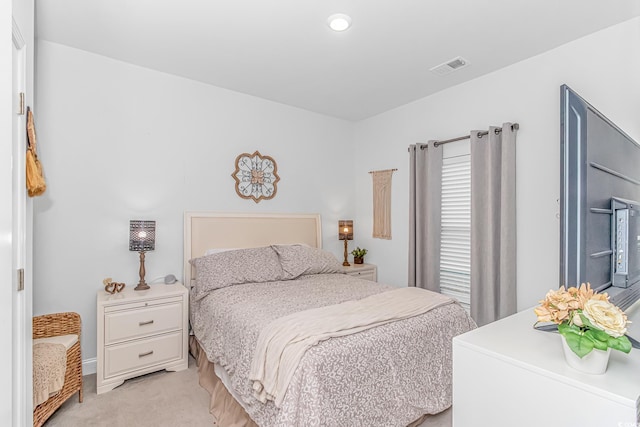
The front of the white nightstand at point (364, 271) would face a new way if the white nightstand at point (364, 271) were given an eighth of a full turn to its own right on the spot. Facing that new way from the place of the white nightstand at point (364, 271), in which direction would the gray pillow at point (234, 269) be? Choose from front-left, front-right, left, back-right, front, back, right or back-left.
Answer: front-right

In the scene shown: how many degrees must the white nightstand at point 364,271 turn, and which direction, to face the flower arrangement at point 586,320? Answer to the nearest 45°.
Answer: approximately 45° to its right

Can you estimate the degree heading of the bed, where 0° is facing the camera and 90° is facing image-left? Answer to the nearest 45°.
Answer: approximately 315°

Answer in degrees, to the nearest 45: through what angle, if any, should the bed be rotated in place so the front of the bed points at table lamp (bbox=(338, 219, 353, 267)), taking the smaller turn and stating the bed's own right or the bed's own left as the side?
approximately 135° to the bed's own left

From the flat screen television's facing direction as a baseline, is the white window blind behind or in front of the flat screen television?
in front

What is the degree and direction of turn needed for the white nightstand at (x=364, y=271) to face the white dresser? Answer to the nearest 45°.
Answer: approximately 45° to its right

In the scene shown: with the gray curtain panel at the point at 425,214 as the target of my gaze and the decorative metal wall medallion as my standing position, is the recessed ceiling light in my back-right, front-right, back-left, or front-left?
front-right

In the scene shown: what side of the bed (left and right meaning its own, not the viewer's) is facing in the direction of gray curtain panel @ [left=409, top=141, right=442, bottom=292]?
left

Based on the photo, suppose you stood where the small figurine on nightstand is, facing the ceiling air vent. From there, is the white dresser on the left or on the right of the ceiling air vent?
right

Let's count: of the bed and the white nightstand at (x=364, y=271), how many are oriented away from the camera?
0

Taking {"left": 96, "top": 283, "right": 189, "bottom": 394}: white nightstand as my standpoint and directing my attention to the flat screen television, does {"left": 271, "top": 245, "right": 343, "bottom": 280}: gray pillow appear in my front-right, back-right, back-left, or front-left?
front-left

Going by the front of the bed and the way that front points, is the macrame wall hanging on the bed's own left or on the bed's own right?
on the bed's own left

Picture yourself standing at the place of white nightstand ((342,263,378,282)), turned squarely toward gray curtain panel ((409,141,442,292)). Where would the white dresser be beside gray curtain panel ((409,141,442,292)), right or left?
right
